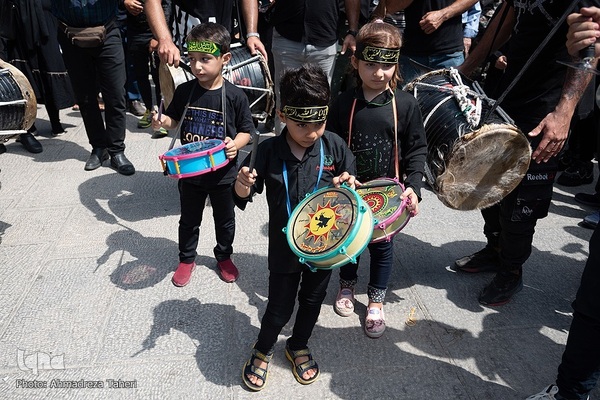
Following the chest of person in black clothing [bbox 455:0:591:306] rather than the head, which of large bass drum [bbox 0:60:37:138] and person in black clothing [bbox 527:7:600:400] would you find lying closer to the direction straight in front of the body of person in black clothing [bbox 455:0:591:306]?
the large bass drum

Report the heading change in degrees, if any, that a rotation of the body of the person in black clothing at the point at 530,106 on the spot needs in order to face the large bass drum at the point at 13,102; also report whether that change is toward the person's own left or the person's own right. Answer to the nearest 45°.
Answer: approximately 45° to the person's own right

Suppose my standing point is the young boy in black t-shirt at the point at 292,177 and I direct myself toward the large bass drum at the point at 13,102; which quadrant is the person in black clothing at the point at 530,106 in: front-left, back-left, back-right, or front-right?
back-right

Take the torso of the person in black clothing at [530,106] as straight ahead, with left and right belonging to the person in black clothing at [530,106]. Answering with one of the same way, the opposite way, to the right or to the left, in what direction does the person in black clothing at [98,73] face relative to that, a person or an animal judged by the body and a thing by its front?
to the left
